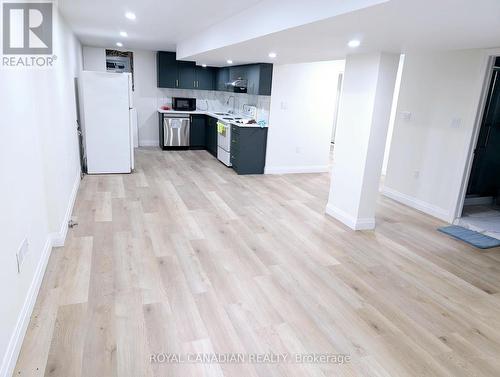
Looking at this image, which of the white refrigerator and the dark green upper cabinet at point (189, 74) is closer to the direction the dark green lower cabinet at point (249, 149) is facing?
the white refrigerator

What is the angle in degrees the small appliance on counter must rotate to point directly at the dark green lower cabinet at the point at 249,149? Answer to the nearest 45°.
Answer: approximately 45° to its left

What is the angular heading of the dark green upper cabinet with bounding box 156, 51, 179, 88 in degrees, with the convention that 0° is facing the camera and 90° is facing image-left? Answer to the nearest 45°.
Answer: approximately 0°

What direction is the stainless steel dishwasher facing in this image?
toward the camera

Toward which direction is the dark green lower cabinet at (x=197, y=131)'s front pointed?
toward the camera
